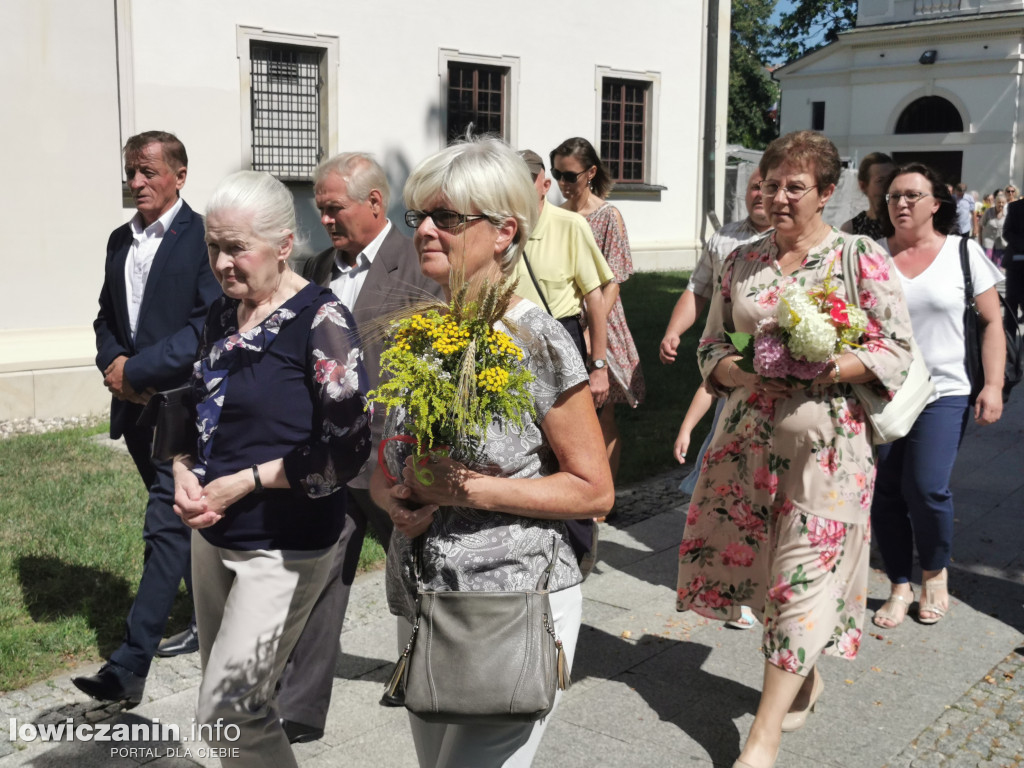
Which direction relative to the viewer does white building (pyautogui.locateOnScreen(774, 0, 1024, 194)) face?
toward the camera

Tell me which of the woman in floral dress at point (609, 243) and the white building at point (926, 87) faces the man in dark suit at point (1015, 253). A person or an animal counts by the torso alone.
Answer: the white building

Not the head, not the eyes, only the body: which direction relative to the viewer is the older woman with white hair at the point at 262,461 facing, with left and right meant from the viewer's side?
facing the viewer and to the left of the viewer

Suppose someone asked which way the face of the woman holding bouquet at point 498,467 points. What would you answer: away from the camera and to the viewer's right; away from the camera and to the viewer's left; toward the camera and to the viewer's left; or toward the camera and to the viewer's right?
toward the camera and to the viewer's left

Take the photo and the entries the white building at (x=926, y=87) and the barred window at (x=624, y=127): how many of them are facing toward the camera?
2

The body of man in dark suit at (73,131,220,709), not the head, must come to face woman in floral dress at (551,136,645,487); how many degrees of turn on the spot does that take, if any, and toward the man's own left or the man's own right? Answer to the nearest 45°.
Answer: approximately 180°

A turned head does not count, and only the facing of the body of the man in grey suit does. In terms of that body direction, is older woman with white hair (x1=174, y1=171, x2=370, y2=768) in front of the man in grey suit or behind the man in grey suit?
in front

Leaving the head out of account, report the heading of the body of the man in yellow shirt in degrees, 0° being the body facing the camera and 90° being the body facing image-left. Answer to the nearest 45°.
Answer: approximately 45°

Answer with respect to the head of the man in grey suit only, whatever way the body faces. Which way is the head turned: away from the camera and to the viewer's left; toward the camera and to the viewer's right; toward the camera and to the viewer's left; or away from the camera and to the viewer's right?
toward the camera and to the viewer's left

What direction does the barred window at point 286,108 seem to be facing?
toward the camera

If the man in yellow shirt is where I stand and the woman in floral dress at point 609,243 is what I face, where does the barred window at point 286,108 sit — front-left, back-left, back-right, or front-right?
front-left

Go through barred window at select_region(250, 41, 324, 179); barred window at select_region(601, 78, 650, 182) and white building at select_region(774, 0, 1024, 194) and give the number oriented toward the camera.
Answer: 3

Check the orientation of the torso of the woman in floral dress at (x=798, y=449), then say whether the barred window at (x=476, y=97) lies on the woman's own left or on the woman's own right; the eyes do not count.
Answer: on the woman's own right

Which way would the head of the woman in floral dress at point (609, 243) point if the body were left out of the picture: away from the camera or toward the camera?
toward the camera

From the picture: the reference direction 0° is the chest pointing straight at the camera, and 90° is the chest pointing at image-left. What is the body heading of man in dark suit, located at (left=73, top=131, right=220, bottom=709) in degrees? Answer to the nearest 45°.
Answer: approximately 45°

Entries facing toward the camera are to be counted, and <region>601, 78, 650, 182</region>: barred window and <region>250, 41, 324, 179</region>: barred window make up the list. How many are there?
2

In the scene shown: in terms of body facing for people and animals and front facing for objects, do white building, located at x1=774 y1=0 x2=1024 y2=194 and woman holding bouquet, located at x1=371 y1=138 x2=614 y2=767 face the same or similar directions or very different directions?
same or similar directions

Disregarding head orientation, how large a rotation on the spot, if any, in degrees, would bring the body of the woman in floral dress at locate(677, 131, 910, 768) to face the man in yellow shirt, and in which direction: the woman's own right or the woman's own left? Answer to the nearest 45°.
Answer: approximately 90° to the woman's own right
